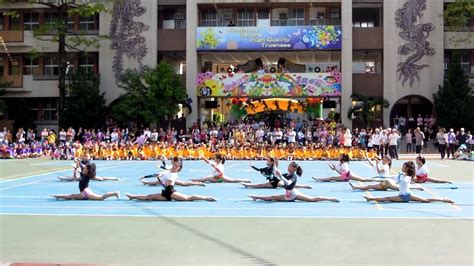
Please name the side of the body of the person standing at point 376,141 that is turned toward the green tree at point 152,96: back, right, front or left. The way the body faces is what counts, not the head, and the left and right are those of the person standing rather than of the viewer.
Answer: right

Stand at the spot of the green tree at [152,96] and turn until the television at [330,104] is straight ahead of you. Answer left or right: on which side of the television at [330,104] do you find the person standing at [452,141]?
right

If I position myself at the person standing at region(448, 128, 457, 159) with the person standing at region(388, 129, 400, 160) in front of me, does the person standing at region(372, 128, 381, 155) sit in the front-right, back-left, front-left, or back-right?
front-right

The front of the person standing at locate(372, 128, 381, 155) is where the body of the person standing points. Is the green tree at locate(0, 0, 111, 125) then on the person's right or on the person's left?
on the person's right

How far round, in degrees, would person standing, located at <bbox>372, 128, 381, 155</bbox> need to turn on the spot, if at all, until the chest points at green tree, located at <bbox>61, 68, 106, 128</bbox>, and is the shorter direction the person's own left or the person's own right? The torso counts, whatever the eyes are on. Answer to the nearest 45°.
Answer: approximately 90° to the person's own right

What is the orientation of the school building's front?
toward the camera

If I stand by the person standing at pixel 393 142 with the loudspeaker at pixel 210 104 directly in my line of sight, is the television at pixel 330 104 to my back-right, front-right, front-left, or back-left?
front-right

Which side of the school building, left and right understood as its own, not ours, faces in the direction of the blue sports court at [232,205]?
front

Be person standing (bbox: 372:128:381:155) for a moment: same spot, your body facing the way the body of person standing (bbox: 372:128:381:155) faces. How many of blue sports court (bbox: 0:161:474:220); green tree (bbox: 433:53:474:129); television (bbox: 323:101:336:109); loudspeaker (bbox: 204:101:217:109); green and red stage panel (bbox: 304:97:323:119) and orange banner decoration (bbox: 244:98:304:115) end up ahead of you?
1

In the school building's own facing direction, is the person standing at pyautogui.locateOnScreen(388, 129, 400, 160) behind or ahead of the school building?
ahead

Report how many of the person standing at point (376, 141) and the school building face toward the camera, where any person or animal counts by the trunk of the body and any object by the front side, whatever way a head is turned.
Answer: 2

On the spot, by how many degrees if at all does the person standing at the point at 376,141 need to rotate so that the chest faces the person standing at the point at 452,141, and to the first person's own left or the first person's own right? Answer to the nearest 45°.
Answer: approximately 135° to the first person's own left

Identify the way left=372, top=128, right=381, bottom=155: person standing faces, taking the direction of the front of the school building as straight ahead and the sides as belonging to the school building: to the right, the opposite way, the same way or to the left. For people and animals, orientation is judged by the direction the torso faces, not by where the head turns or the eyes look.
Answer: the same way
